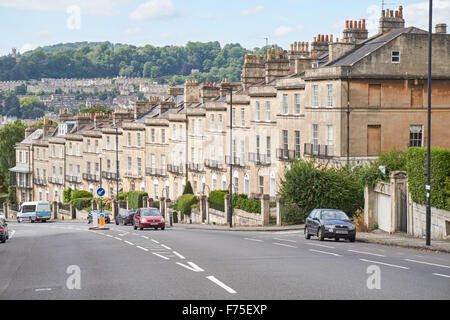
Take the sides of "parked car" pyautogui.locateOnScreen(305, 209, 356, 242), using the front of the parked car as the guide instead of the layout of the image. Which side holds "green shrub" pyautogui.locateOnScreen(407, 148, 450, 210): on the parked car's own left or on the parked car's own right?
on the parked car's own left

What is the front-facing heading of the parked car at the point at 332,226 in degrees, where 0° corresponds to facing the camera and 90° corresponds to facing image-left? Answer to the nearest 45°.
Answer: approximately 315°
